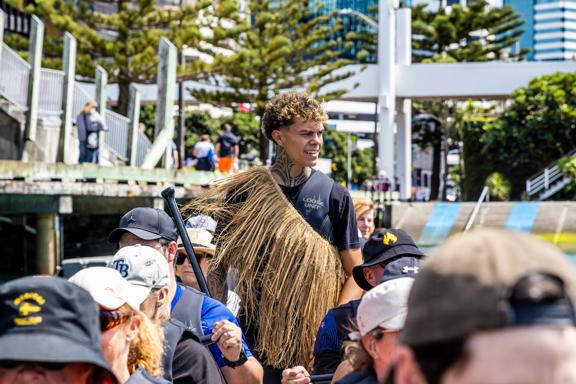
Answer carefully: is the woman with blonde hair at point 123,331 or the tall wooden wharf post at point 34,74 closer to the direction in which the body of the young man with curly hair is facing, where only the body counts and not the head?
the woman with blonde hair

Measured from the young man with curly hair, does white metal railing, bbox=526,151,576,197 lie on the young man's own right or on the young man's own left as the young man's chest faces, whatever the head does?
on the young man's own left

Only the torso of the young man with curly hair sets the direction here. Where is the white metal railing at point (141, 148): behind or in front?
behind

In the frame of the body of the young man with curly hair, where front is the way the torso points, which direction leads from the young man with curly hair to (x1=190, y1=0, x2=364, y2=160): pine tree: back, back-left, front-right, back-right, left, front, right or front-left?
back-left

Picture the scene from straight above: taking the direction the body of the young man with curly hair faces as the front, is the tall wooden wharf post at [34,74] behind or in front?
behind

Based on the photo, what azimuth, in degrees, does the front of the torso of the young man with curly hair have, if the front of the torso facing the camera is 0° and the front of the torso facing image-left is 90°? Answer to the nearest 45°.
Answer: approximately 315°
